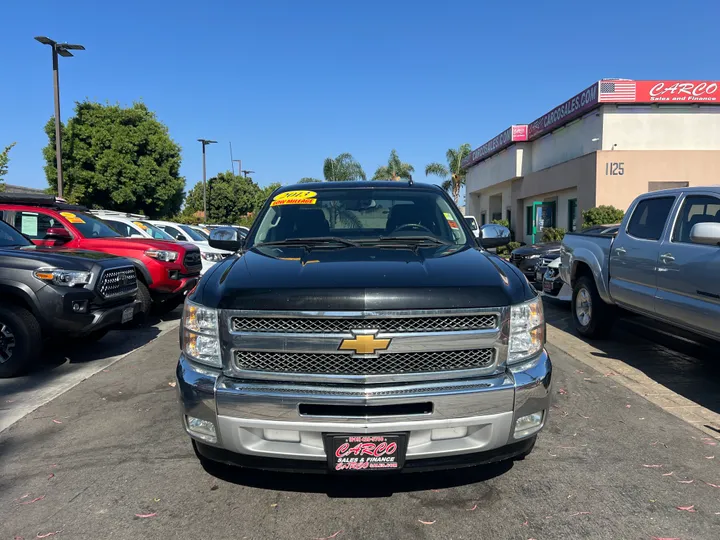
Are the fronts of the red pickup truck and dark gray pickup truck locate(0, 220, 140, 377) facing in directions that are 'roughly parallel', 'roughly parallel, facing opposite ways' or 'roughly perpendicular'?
roughly parallel

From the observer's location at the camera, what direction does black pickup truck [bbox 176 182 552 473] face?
facing the viewer

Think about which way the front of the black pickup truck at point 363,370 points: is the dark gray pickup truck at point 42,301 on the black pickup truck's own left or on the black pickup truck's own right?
on the black pickup truck's own right

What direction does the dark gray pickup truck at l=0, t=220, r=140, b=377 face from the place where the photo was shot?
facing the viewer and to the right of the viewer

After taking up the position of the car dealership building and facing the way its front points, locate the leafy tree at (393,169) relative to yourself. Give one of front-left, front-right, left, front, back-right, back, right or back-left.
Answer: right

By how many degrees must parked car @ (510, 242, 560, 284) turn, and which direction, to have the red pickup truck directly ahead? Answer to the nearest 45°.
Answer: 0° — it already faces it

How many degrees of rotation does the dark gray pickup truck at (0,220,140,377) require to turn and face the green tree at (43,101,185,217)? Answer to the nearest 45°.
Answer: approximately 135° to its left

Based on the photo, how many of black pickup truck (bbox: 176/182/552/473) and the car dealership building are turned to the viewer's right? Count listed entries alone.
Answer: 0

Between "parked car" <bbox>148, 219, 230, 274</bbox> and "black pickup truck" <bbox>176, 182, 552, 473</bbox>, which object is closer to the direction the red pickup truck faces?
the black pickup truck

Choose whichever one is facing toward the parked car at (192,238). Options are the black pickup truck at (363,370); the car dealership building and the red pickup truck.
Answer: the car dealership building

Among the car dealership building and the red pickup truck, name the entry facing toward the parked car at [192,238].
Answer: the car dealership building

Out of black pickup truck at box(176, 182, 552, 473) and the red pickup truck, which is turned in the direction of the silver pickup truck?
the red pickup truck

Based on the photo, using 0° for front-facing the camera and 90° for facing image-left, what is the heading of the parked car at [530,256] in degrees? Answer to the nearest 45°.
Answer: approximately 45°

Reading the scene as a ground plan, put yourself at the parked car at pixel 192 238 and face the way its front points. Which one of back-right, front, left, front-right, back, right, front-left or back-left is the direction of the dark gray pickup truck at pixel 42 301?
front-right

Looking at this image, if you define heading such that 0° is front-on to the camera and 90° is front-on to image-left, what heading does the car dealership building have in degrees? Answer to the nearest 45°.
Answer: approximately 45°

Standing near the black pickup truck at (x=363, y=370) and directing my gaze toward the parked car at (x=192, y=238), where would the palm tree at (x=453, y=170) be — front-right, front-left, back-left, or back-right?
front-right
